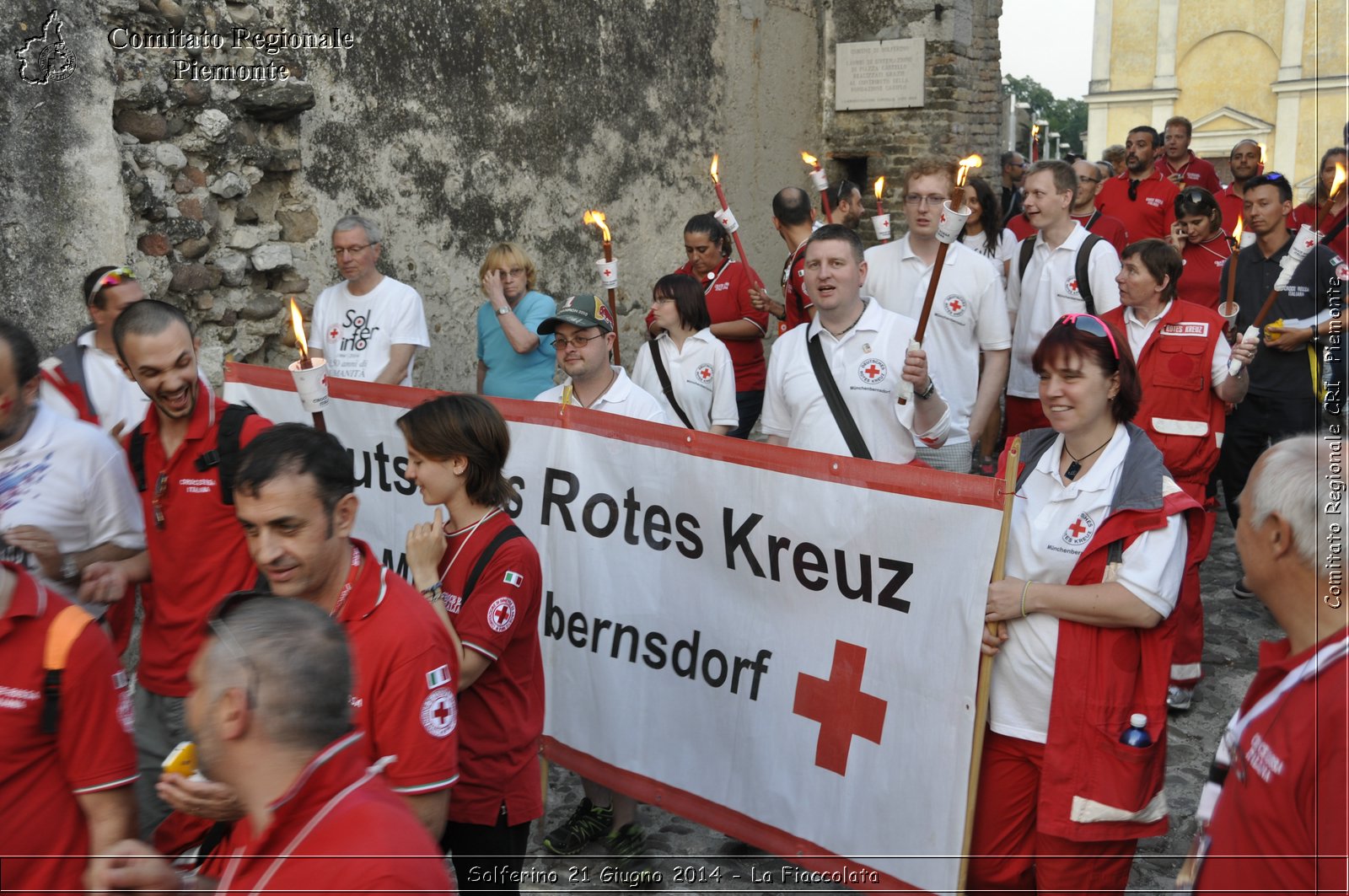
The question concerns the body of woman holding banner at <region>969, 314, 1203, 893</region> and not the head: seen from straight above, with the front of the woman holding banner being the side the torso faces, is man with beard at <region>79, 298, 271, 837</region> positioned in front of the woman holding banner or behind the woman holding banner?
in front

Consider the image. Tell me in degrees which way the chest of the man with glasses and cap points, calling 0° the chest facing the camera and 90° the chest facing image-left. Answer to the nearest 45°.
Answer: approximately 45°

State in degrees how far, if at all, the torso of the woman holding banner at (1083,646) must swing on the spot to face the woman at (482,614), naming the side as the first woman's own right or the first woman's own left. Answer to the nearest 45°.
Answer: approximately 45° to the first woman's own right

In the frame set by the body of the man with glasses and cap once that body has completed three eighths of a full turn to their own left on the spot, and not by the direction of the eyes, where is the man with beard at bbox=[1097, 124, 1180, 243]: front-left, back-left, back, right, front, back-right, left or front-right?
front-left

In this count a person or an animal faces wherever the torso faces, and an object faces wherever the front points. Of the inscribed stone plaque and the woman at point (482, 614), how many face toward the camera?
1

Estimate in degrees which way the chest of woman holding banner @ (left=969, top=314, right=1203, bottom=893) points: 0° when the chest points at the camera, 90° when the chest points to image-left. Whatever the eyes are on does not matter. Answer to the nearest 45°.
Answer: approximately 45°

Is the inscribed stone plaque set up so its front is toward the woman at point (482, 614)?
yes

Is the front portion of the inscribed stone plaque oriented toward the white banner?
yes

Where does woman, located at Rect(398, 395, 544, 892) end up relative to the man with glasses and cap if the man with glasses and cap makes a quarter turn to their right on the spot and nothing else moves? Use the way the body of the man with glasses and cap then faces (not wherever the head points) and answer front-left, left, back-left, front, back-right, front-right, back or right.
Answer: back-left

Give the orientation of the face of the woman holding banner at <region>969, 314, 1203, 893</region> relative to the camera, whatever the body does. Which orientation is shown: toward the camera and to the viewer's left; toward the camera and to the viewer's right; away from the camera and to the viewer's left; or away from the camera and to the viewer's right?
toward the camera and to the viewer's left
